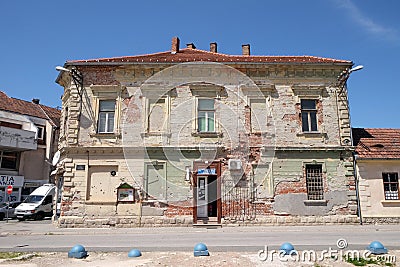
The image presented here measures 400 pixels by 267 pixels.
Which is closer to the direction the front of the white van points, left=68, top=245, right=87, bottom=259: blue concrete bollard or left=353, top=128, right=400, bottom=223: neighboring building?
the blue concrete bollard

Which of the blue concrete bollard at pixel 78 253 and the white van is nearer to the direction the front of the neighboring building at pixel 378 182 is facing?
the blue concrete bollard

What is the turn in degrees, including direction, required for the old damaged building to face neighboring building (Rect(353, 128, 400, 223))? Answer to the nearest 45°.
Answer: approximately 90° to its left

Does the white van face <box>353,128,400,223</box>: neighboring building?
no

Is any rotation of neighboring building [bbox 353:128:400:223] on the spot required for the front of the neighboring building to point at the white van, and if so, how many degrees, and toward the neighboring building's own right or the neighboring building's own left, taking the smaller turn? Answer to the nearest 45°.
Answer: approximately 90° to the neighboring building's own right

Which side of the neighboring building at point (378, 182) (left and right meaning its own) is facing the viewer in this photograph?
front

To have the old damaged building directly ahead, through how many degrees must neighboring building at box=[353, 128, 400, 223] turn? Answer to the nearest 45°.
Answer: approximately 45° to its right

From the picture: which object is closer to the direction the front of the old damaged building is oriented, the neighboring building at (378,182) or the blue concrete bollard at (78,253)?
the blue concrete bollard

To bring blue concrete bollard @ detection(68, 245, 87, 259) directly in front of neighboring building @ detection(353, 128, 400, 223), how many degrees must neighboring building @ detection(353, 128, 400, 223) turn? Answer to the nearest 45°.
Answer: approximately 45° to its right

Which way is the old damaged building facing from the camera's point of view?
toward the camera

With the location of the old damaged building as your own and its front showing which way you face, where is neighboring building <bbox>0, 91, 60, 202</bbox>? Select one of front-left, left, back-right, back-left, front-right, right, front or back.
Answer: back-right

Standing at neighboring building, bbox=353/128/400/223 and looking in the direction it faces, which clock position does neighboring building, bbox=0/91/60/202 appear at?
neighboring building, bbox=0/91/60/202 is roughly at 3 o'clock from neighboring building, bbox=353/128/400/223.

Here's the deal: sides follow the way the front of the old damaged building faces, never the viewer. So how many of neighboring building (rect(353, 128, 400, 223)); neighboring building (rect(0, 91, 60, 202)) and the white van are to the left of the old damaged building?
1

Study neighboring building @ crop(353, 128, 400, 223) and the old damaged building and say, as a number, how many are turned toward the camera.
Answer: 2
